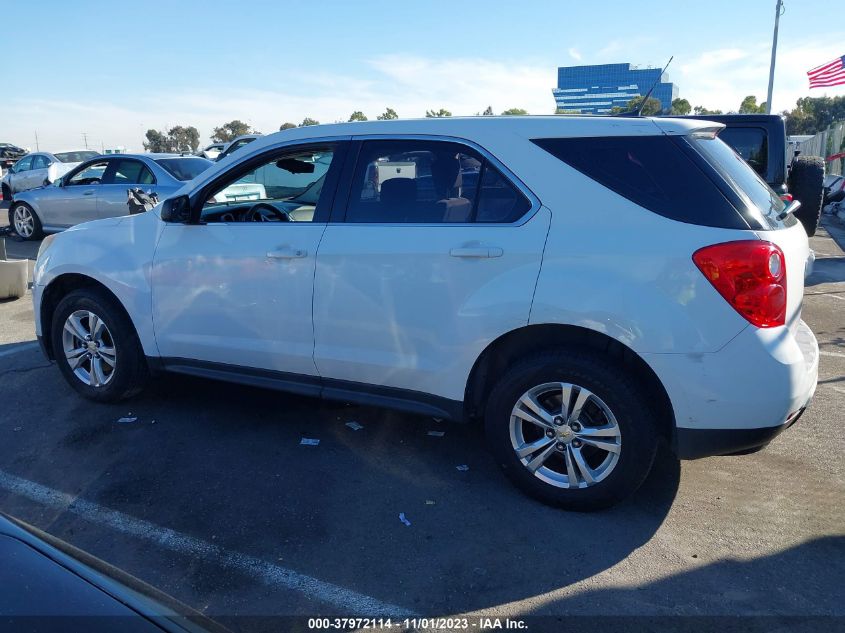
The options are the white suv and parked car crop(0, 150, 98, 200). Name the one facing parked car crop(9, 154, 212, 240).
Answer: the white suv

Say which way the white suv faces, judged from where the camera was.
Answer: facing away from the viewer and to the left of the viewer

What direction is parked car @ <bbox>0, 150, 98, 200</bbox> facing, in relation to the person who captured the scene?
facing away from the viewer and to the left of the viewer

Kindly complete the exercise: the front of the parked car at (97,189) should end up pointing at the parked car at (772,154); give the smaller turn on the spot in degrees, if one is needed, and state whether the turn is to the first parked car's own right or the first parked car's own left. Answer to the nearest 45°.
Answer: approximately 180°

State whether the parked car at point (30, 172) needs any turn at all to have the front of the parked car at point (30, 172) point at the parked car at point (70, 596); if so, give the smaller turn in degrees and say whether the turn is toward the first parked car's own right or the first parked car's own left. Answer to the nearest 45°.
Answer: approximately 135° to the first parked car's own left

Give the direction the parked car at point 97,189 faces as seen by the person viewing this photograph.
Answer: facing away from the viewer and to the left of the viewer

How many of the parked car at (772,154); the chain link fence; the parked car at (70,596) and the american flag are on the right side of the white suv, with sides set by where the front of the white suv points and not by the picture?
3
